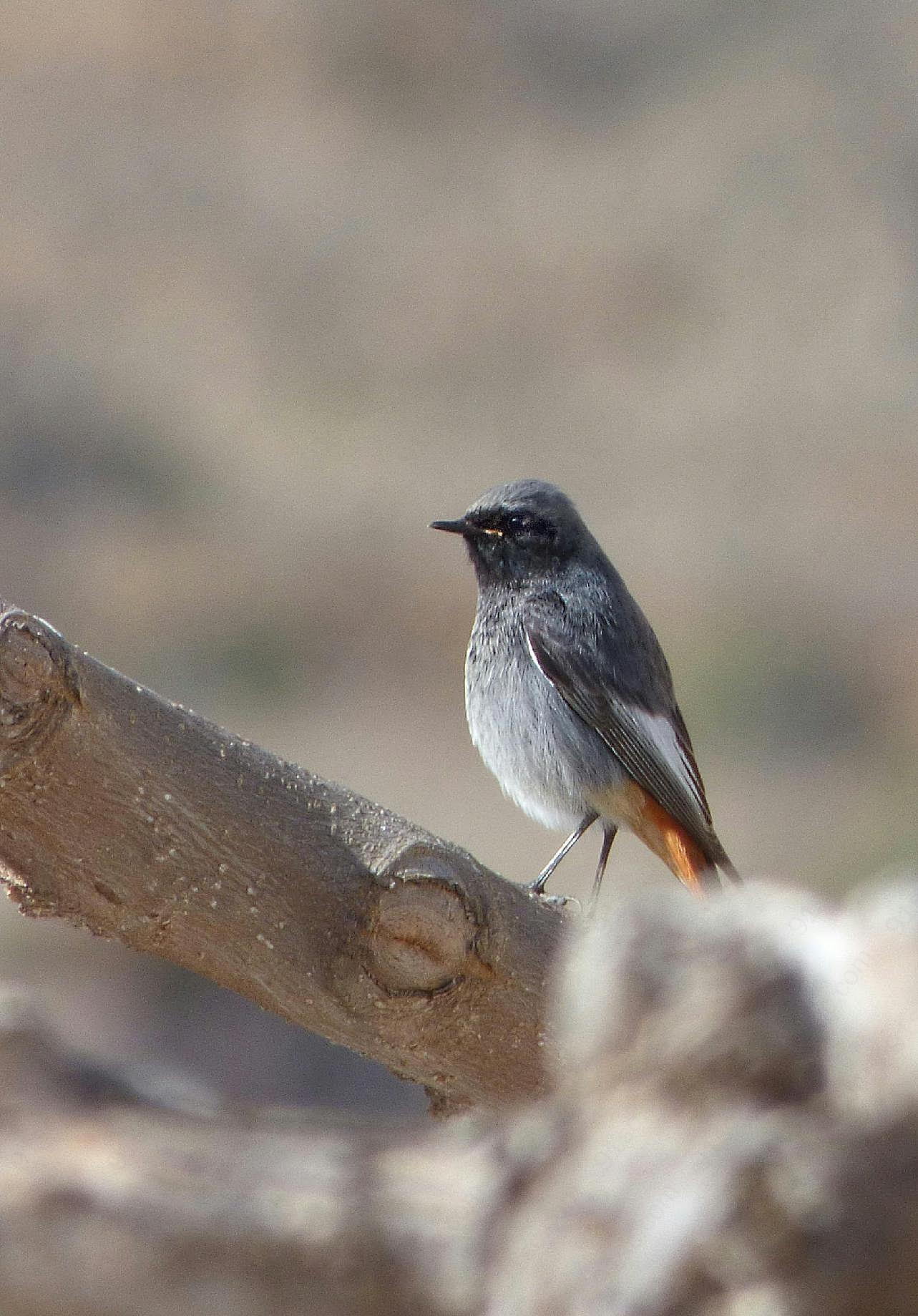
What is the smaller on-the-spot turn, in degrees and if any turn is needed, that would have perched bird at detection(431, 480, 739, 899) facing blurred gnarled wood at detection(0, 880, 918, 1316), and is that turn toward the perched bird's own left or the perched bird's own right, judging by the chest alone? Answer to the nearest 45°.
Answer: approximately 90° to the perched bird's own left

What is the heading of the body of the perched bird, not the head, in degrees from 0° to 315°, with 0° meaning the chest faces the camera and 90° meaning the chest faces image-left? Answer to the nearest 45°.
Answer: approximately 90°
